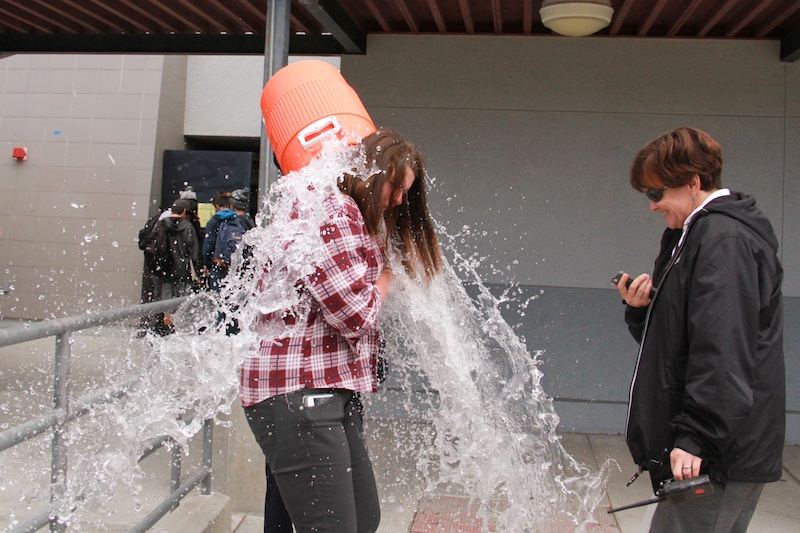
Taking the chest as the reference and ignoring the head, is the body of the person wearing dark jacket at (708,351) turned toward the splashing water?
yes

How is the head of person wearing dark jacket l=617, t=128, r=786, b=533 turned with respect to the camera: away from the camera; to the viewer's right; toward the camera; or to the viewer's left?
to the viewer's left

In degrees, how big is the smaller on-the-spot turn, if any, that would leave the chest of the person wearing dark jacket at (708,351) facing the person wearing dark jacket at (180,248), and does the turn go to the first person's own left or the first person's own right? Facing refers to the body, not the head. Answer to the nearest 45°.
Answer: approximately 45° to the first person's own right

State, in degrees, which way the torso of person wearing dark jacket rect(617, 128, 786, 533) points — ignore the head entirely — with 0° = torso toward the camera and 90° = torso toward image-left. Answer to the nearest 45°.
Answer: approximately 90°
